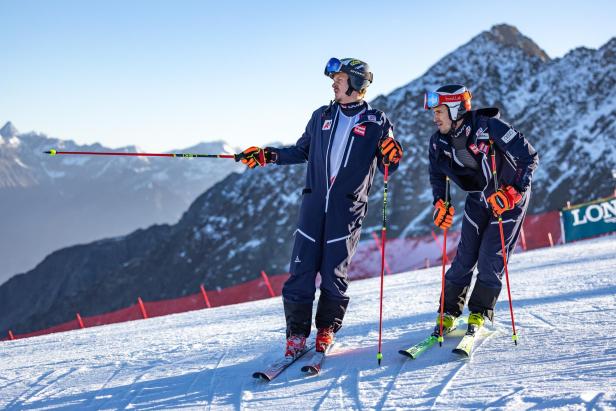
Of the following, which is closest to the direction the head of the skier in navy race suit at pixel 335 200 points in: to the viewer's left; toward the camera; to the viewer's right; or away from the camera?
to the viewer's left

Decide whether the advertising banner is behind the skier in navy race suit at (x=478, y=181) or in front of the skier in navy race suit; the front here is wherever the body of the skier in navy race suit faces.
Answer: behind

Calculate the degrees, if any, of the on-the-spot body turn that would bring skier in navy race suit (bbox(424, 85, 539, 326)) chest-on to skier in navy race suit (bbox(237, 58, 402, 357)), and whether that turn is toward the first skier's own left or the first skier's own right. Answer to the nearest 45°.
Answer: approximately 45° to the first skier's own right

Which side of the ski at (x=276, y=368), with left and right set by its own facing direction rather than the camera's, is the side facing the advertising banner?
back

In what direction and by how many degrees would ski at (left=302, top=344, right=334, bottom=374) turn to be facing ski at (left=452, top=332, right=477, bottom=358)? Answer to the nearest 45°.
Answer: approximately 135° to its left

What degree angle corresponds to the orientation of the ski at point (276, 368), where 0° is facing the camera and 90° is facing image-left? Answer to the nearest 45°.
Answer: approximately 45°

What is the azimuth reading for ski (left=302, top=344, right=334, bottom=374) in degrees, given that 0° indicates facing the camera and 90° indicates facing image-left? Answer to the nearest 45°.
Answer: approximately 45°

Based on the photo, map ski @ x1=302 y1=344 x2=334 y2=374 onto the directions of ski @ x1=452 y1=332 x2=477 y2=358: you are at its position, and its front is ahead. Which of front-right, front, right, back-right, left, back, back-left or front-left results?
front-right

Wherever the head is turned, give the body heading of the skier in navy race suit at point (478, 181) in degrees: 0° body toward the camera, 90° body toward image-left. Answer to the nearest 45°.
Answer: approximately 45°

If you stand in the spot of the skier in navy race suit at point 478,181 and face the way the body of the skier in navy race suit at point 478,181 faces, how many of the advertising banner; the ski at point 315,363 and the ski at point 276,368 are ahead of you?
2

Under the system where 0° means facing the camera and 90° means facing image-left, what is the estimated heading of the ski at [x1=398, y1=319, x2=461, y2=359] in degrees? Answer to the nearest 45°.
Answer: approximately 45°
